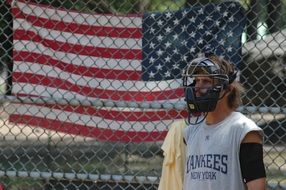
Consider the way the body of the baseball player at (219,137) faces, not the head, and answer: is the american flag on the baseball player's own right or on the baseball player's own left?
on the baseball player's own right

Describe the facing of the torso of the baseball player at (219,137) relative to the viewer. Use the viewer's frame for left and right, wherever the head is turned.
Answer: facing the viewer and to the left of the viewer
